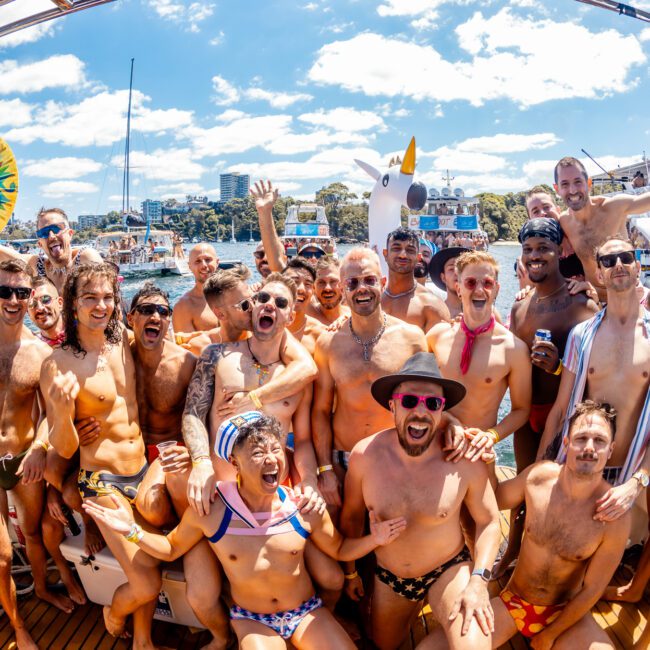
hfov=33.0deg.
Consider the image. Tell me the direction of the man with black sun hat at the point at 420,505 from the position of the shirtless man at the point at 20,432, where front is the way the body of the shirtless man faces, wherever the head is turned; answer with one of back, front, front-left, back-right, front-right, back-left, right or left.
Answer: front-left

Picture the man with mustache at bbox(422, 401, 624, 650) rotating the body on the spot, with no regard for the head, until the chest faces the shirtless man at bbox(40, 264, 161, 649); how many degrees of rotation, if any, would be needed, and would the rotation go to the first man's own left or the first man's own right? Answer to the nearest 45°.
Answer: approximately 90° to the first man's own right

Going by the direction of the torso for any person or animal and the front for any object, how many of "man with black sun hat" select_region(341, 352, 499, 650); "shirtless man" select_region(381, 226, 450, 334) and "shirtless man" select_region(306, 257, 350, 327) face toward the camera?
3

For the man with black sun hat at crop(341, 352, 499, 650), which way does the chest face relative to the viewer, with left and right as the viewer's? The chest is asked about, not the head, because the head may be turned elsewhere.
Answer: facing the viewer

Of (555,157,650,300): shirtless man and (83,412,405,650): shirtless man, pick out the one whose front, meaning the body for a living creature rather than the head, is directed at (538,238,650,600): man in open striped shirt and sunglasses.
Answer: (555,157,650,300): shirtless man

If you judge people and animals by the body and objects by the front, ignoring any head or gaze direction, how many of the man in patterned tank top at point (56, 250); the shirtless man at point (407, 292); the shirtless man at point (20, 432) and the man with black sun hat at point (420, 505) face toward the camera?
4

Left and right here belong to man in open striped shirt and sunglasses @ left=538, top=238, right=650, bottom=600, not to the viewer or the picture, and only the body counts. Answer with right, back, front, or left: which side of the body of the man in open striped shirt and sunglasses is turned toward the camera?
front

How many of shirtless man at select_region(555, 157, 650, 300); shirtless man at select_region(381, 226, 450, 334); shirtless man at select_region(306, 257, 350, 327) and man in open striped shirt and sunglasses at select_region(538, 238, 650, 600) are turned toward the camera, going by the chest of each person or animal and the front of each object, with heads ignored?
4
